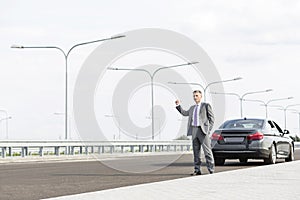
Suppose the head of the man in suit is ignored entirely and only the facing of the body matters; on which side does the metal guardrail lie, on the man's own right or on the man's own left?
on the man's own right

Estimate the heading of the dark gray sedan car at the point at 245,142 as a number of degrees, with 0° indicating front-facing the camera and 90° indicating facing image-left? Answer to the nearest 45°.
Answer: approximately 225°

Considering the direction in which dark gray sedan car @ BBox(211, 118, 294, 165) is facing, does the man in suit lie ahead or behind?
behind

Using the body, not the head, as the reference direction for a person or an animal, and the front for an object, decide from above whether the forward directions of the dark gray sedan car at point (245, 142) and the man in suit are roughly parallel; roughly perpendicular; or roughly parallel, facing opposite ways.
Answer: roughly parallel, facing opposite ways

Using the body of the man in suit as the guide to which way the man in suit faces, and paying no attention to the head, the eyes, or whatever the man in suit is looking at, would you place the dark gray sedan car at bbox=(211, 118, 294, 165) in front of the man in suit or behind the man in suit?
behind

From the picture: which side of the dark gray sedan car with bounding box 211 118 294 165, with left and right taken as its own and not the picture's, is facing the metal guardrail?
left
